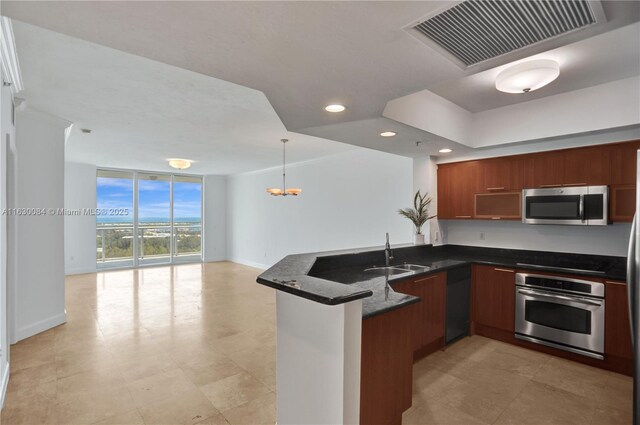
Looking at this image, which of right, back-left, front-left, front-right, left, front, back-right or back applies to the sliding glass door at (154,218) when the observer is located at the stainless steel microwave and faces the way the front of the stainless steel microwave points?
right

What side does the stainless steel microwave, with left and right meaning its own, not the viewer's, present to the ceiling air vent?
front

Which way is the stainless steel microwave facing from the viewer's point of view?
toward the camera

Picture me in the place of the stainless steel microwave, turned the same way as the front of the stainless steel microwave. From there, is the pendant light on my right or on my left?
on my right

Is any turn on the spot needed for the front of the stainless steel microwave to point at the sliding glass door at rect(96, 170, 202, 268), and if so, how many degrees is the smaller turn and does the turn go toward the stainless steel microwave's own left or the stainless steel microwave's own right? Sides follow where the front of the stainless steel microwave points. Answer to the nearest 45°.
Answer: approximately 90° to the stainless steel microwave's own right

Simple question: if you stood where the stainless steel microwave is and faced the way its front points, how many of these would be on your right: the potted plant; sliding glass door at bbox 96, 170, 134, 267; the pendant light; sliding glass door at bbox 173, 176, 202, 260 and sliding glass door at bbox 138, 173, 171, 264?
5

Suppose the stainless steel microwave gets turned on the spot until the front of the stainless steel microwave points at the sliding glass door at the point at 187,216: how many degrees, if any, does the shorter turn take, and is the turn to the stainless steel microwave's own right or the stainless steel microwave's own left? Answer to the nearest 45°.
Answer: approximately 90° to the stainless steel microwave's own right

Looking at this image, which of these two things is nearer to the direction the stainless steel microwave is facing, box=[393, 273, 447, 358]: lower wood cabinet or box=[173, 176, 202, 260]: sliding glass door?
the lower wood cabinet

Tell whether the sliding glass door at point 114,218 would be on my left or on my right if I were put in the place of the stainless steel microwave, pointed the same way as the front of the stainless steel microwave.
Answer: on my right

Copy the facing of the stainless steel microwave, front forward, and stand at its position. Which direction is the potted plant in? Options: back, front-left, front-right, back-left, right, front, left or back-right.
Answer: right
